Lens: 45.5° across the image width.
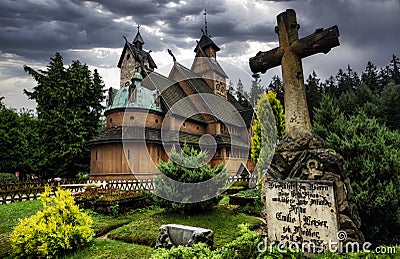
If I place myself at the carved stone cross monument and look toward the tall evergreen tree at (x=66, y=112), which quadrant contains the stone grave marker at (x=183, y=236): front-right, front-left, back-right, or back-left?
front-left

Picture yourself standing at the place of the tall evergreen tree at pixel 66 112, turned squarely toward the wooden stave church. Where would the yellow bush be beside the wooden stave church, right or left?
right
